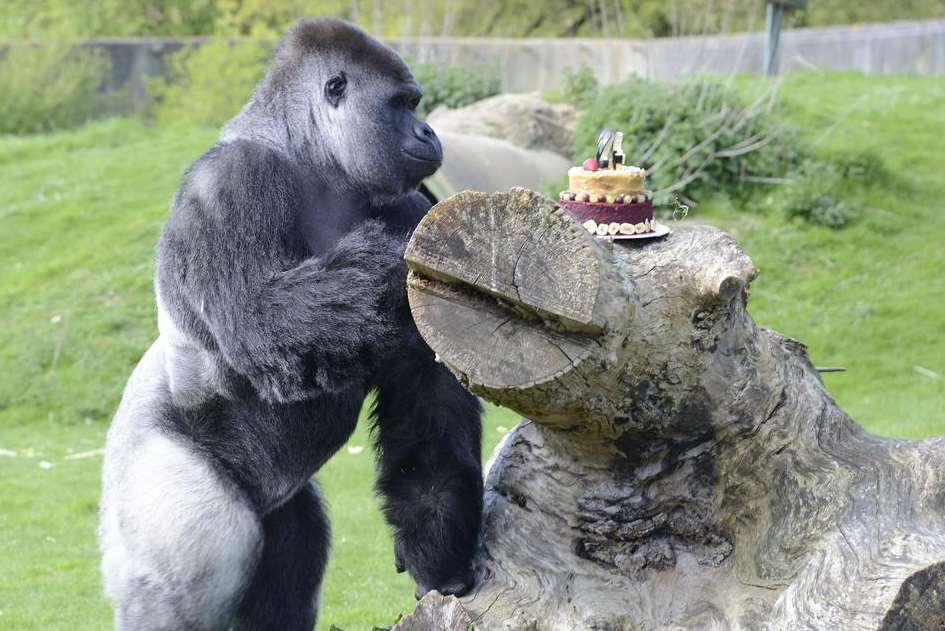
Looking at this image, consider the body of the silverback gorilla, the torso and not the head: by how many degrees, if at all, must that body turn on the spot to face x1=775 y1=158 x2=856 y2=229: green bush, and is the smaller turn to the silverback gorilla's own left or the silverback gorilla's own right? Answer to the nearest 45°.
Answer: approximately 45° to the silverback gorilla's own left

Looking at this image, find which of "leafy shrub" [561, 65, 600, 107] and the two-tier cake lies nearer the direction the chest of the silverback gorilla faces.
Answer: the two-tier cake

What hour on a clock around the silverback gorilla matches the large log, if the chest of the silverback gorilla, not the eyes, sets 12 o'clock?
The large log is roughly at 1 o'clock from the silverback gorilla.

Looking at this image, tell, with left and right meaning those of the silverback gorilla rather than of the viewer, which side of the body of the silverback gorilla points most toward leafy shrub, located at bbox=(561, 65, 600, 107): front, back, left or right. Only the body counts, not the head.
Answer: left

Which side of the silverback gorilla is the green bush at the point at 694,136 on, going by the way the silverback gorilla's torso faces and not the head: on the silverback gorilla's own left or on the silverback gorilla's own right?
on the silverback gorilla's own left

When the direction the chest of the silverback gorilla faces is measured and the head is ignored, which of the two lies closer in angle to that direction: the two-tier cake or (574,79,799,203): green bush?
the two-tier cake

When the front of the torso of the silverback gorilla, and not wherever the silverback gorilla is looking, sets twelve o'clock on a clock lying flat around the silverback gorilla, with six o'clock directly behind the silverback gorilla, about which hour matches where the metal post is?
The metal post is roughly at 10 o'clock from the silverback gorilla.

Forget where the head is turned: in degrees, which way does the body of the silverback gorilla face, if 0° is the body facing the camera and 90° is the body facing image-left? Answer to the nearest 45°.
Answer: approximately 270°
